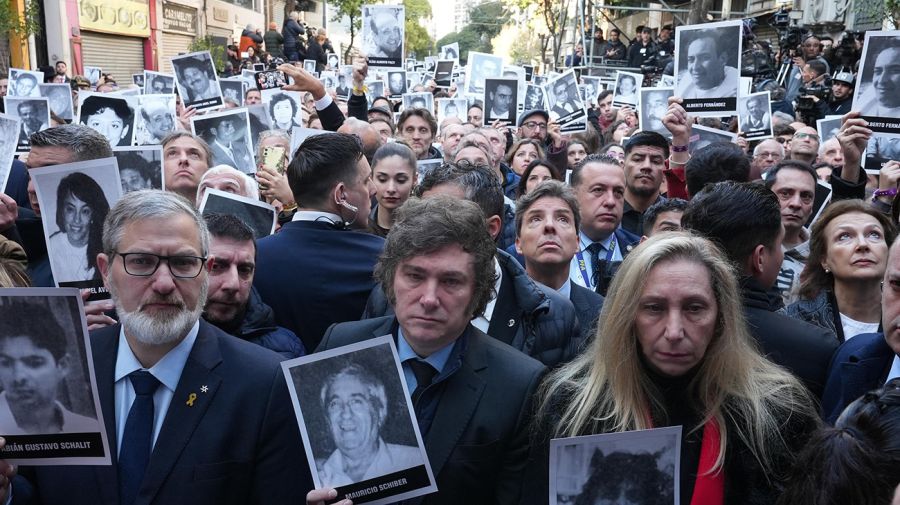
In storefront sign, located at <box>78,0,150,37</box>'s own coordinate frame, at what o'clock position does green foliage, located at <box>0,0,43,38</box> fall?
The green foliage is roughly at 2 o'clock from the storefront sign.

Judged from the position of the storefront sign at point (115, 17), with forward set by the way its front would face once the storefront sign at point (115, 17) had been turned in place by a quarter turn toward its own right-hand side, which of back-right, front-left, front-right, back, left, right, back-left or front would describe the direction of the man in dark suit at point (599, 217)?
front-left

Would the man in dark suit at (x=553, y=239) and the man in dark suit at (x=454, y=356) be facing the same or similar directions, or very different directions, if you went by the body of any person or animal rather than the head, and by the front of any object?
same or similar directions

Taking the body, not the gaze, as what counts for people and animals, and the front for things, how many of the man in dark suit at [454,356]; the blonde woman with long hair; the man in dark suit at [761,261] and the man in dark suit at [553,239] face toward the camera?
3

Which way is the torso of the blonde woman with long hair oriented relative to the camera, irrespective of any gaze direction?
toward the camera

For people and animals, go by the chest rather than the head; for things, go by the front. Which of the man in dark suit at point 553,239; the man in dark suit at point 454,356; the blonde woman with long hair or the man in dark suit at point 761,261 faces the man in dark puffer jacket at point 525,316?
the man in dark suit at point 553,239

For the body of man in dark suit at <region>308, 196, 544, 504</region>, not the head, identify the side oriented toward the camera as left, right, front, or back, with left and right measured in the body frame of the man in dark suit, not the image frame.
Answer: front

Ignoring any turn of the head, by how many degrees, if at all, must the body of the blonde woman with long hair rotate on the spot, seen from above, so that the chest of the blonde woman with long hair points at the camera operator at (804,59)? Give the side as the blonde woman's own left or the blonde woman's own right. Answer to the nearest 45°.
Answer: approximately 180°

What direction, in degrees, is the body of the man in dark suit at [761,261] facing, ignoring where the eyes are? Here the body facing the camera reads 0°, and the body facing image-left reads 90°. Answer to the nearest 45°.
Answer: approximately 225°

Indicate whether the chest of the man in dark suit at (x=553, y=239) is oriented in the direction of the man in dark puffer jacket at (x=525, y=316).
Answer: yes

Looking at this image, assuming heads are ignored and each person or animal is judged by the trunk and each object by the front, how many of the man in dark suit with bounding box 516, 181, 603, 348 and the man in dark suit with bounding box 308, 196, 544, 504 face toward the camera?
2

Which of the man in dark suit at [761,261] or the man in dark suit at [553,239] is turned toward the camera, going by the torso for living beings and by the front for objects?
the man in dark suit at [553,239]

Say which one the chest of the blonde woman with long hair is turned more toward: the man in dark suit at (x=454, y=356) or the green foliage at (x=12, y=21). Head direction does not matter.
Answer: the man in dark suit

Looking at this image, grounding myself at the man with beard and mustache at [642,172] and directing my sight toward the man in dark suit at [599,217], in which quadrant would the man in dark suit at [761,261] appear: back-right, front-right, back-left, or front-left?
front-left

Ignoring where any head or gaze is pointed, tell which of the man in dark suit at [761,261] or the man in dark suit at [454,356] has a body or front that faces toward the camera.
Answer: the man in dark suit at [454,356]

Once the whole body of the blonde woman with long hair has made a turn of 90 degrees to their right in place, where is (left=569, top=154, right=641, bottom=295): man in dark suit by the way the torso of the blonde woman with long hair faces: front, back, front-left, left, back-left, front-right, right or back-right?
right
